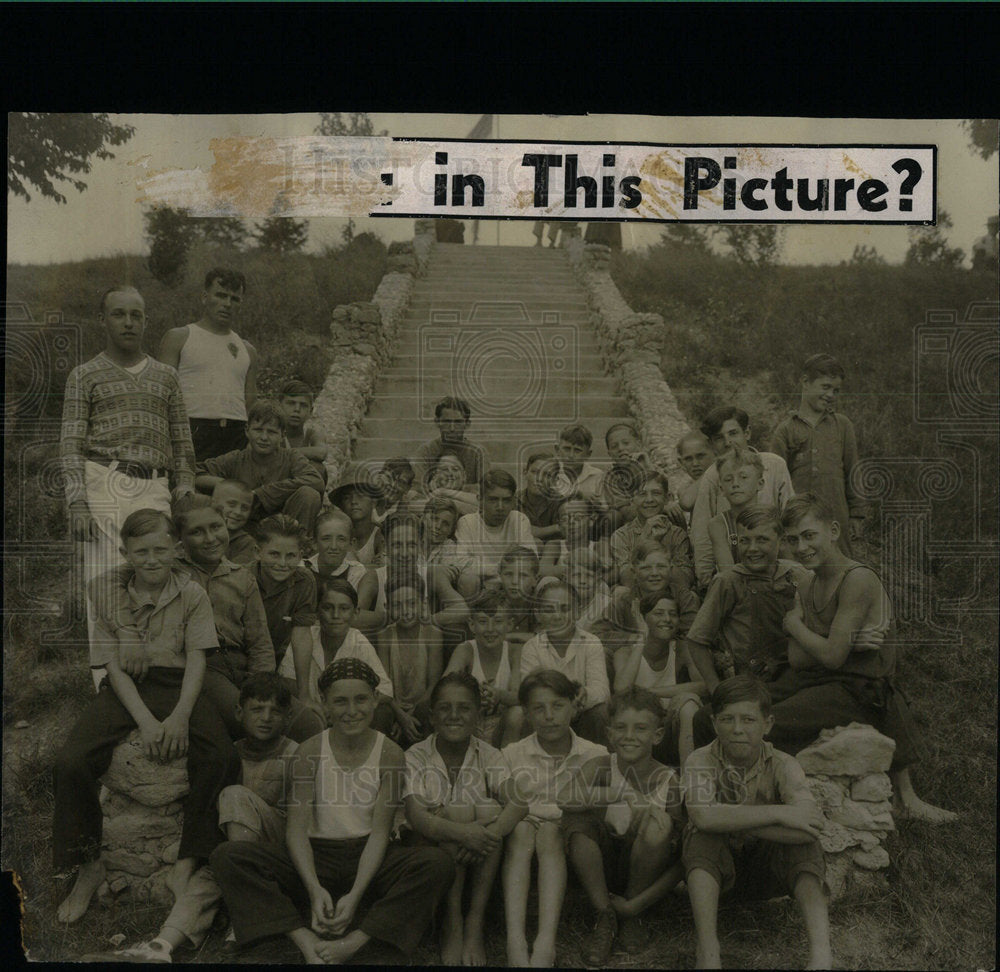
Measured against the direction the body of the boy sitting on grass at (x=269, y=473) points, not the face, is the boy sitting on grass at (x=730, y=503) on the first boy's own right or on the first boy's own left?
on the first boy's own left

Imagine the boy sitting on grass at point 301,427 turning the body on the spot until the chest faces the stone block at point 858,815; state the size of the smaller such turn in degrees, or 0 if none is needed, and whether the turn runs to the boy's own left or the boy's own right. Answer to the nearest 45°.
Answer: approximately 90° to the boy's own left

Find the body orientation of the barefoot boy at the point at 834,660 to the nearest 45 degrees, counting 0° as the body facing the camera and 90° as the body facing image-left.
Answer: approximately 45°

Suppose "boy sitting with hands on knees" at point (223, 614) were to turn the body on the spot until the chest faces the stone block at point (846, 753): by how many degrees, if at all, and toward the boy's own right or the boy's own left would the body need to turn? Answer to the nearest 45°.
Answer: approximately 90° to the boy's own left
